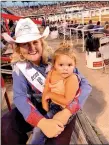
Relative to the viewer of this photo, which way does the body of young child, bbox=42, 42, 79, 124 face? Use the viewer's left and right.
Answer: facing the viewer and to the left of the viewer
